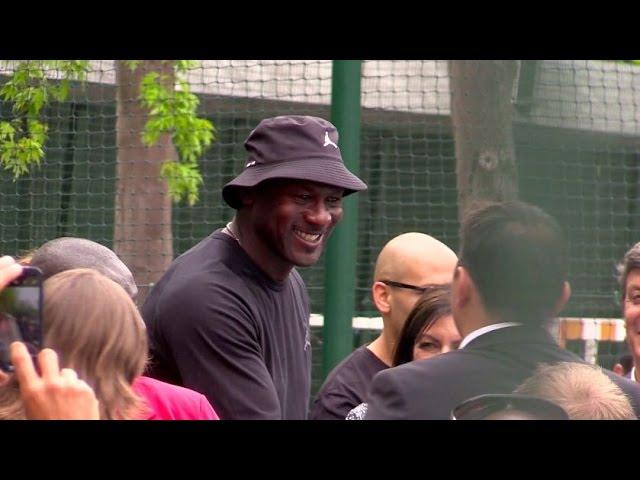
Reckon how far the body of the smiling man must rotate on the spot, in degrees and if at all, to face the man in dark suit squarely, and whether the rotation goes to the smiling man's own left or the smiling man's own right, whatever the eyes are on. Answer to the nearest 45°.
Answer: approximately 45° to the smiling man's own right

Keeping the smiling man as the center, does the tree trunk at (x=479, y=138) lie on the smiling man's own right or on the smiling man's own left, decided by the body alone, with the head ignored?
on the smiling man's own left

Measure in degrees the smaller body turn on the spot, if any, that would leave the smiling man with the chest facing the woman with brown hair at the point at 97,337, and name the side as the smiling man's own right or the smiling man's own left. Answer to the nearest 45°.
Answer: approximately 45° to the smiling man's own right

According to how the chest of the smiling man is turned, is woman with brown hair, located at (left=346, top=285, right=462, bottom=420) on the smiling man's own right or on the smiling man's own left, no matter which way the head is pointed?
on the smiling man's own left

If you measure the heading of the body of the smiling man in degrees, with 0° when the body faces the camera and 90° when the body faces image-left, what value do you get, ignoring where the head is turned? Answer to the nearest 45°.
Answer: approximately 315°

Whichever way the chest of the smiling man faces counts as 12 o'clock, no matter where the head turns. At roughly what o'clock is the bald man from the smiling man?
The bald man is roughly at 9 o'clock from the smiling man.

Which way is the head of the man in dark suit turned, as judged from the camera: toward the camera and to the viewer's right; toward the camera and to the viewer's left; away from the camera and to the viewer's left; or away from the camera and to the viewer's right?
away from the camera and to the viewer's left

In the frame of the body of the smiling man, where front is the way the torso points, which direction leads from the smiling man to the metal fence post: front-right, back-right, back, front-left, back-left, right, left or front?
back-left
